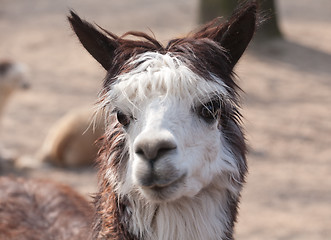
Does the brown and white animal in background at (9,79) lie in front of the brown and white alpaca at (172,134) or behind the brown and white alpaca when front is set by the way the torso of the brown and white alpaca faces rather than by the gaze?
behind
